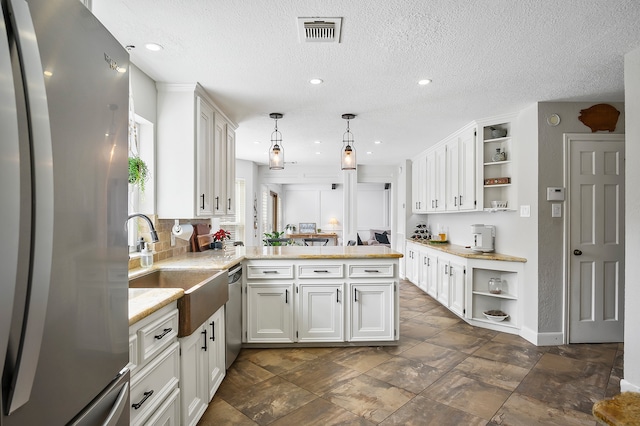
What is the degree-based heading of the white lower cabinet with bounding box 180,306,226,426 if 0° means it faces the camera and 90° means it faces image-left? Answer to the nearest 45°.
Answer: approximately 315°

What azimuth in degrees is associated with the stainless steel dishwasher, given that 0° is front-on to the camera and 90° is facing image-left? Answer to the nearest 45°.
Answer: approximately 270°

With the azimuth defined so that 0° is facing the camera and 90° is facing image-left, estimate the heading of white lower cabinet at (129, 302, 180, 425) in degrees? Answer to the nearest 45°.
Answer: approximately 315°

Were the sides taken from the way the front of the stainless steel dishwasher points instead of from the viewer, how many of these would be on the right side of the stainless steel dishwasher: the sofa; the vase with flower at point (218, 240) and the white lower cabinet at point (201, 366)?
1

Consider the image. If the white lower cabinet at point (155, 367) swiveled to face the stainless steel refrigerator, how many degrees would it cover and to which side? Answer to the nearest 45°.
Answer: approximately 45° to its right

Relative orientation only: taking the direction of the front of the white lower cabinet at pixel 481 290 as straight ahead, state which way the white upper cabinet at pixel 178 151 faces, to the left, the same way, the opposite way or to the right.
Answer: the opposite way

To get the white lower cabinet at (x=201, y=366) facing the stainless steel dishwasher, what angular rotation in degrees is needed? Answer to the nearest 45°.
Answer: approximately 135° to its left

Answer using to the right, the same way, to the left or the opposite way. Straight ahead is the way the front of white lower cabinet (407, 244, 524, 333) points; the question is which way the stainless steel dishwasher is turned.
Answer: the opposite way

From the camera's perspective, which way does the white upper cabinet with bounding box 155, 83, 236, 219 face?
to the viewer's right

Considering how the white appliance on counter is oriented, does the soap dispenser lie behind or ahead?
ahead

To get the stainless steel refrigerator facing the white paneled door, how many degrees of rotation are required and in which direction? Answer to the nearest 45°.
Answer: approximately 45° to its left

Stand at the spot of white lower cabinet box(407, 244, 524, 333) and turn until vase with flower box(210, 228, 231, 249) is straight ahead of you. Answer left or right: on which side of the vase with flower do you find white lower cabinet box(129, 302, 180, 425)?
left

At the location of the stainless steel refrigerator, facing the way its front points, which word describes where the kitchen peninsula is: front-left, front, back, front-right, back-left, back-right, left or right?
left

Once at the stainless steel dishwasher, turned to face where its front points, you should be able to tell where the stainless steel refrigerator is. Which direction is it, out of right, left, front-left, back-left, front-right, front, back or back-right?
right

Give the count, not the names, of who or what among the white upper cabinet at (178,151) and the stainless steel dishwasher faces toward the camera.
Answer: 0

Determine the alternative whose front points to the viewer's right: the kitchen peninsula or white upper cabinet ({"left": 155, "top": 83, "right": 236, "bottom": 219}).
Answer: the white upper cabinet
